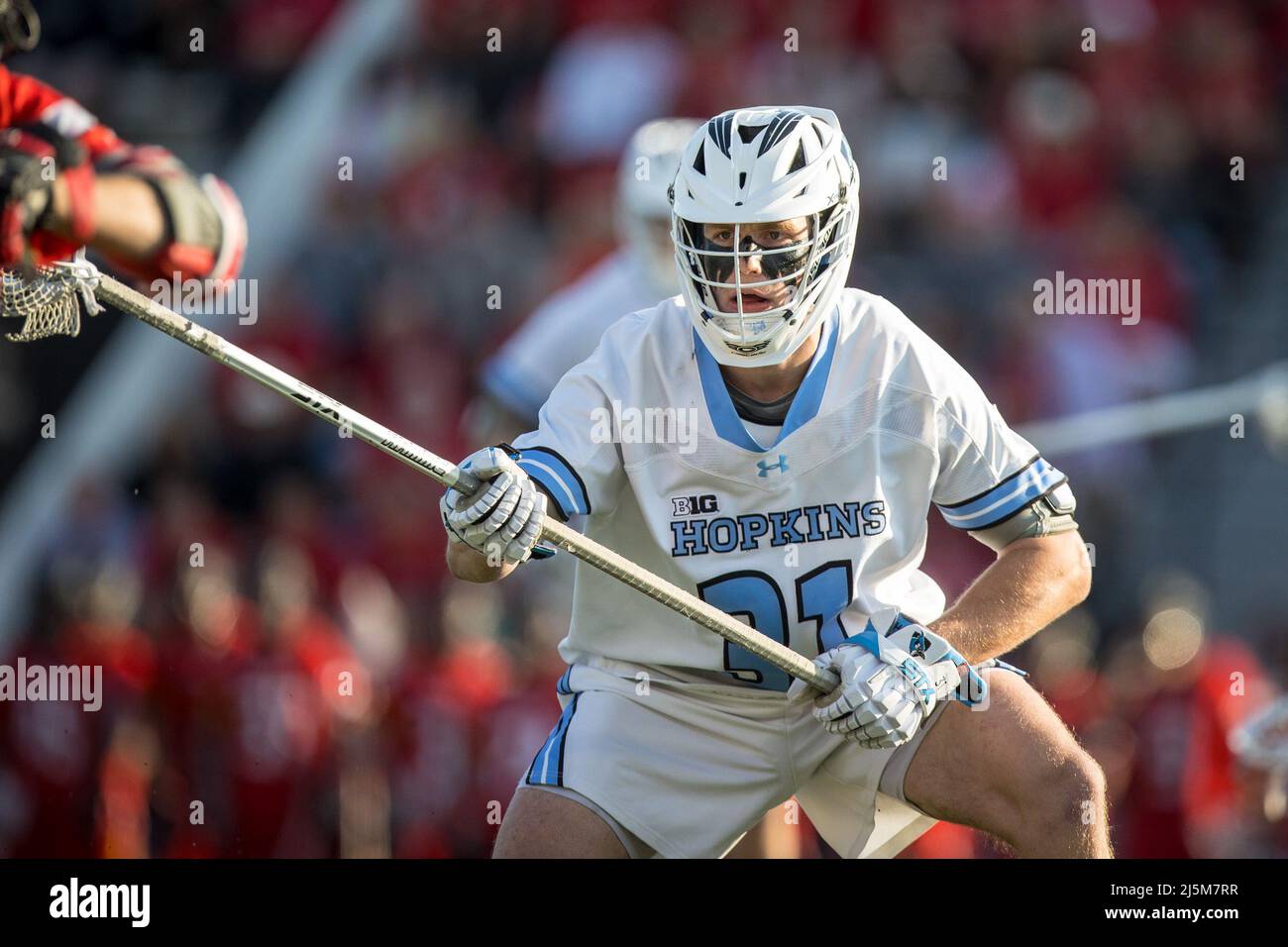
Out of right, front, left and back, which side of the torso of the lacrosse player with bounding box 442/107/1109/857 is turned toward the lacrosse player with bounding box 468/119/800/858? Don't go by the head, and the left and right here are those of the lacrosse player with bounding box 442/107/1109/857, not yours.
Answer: back

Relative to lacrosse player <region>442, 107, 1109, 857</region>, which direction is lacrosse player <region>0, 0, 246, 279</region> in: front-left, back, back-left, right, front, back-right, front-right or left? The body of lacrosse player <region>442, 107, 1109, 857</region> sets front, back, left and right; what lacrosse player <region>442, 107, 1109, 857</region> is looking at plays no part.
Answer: right

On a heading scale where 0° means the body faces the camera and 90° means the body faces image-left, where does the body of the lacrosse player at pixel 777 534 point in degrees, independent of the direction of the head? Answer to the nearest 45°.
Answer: approximately 0°
